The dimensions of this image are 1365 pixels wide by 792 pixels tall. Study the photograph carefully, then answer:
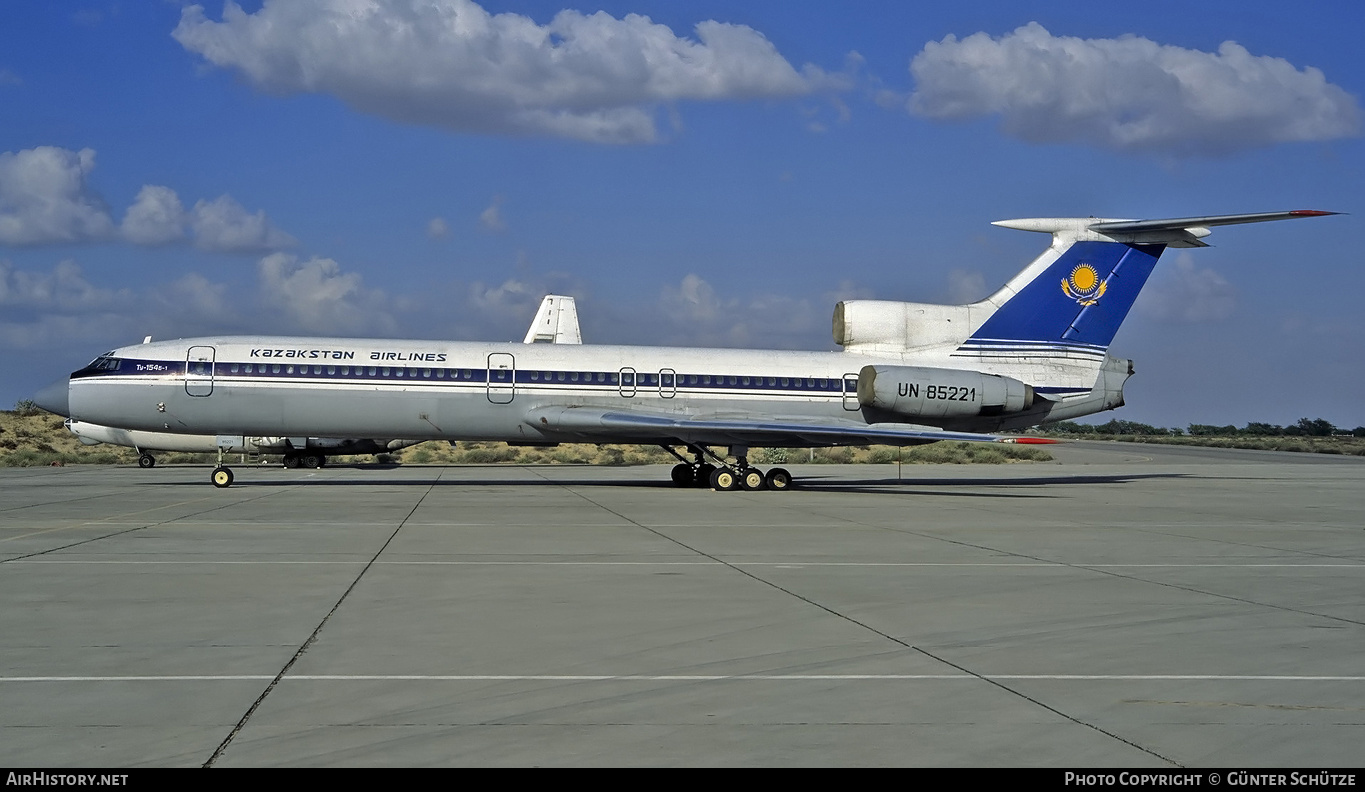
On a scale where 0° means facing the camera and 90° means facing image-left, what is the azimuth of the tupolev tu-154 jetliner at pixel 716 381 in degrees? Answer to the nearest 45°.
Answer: approximately 90°
